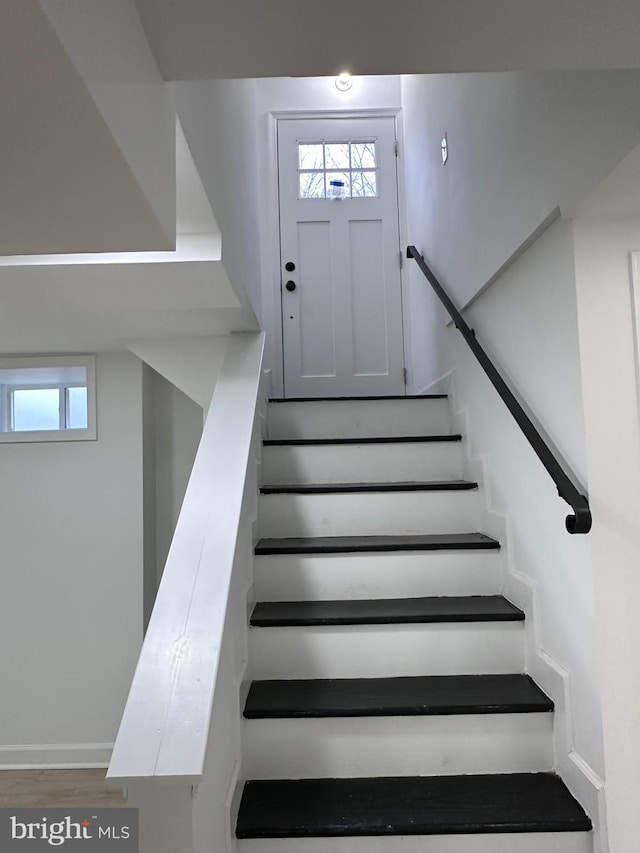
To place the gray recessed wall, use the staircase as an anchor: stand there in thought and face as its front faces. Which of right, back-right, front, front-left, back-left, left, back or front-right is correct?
back-right

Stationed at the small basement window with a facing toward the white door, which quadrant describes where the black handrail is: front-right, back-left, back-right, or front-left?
front-right

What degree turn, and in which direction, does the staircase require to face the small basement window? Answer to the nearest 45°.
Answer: approximately 135° to its right

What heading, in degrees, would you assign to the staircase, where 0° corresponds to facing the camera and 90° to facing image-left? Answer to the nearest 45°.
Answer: approximately 0°
